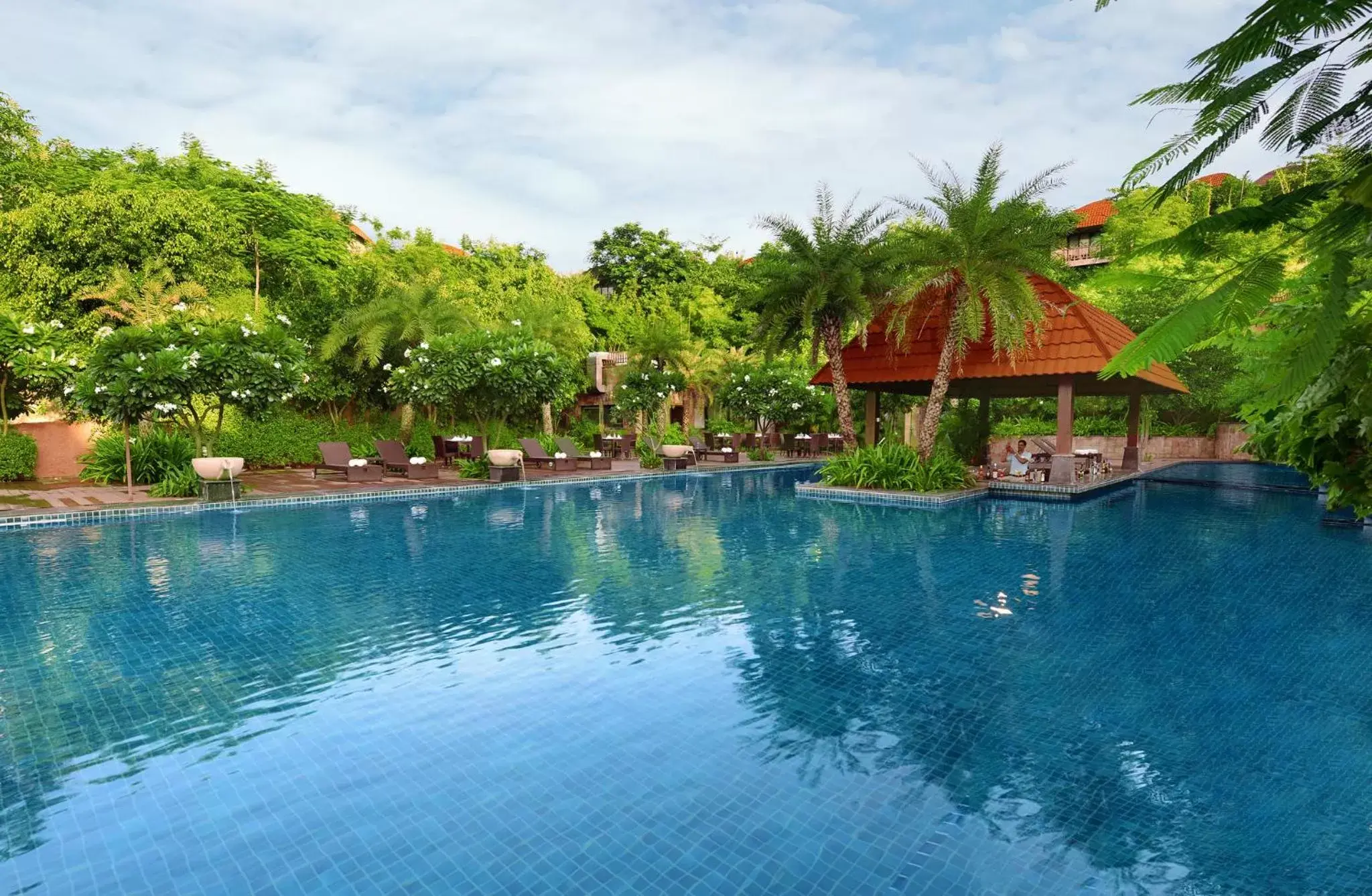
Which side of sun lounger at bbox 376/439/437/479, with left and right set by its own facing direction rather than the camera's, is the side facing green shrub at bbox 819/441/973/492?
front

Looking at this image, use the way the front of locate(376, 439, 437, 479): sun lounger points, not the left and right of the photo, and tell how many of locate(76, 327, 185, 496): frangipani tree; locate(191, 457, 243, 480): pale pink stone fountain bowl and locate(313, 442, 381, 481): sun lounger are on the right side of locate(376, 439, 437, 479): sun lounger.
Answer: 3

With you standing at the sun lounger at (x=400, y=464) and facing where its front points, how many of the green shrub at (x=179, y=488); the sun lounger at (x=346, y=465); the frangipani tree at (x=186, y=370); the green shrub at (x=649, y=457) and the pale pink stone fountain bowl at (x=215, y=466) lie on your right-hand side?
4

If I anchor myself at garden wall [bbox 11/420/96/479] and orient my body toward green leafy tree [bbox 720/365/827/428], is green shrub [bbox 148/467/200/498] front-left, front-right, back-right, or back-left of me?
front-right

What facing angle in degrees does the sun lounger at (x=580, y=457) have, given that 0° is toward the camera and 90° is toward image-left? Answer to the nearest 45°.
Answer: approximately 315°

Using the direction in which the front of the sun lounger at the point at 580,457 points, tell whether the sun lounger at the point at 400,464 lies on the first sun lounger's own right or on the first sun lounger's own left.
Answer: on the first sun lounger's own right

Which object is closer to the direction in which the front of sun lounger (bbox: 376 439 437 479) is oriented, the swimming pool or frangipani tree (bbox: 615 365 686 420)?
the swimming pool

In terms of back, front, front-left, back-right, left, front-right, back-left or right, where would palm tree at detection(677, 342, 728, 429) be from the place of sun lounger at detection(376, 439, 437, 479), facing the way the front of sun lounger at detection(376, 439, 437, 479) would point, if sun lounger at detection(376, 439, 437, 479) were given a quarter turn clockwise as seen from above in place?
back

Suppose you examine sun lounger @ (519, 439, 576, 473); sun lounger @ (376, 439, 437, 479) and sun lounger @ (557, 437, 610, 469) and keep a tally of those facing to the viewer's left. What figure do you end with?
0

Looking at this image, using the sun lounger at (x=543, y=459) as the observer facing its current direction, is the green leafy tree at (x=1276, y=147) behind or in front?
in front

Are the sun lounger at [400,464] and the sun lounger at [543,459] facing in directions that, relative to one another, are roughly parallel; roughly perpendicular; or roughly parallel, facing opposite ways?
roughly parallel

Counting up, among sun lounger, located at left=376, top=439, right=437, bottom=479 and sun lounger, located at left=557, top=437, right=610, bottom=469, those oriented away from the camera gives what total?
0

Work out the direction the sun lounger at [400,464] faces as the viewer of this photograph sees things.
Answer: facing the viewer and to the right of the viewer

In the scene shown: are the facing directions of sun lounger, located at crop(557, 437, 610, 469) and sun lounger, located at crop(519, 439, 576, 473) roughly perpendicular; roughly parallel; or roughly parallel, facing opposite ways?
roughly parallel

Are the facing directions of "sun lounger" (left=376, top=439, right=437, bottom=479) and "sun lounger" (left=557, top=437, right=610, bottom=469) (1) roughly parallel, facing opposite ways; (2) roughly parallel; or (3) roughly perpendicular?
roughly parallel
